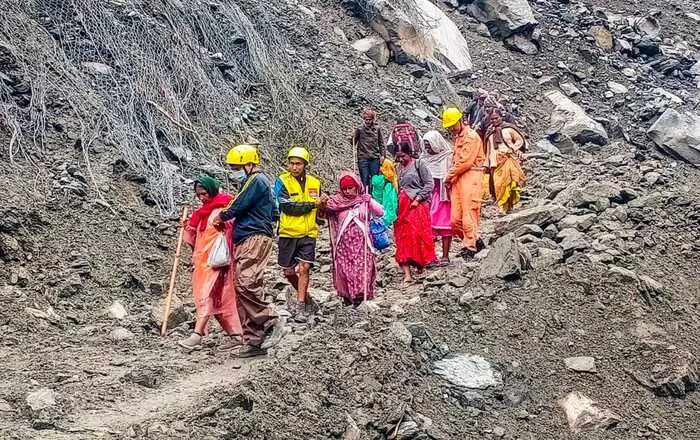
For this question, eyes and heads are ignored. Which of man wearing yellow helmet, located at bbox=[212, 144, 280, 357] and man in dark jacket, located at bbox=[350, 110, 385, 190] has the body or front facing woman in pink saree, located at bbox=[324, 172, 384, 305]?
the man in dark jacket

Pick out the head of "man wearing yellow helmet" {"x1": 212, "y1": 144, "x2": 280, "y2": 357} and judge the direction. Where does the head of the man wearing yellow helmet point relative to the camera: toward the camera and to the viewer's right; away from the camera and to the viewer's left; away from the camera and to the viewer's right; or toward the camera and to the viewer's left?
toward the camera and to the viewer's left

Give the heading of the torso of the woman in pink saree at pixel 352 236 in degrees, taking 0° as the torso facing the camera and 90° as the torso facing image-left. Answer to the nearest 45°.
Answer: approximately 0°

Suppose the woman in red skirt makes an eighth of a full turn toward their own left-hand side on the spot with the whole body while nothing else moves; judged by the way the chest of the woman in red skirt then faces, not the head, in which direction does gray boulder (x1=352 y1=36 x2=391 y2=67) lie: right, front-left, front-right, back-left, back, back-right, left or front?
back

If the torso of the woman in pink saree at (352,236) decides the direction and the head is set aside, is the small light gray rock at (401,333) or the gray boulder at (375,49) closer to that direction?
the small light gray rock

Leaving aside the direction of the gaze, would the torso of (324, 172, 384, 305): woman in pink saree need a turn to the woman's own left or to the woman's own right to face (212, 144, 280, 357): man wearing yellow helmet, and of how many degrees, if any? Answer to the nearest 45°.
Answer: approximately 45° to the woman's own right

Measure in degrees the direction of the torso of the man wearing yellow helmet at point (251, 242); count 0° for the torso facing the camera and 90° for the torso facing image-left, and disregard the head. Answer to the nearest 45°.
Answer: approximately 90°

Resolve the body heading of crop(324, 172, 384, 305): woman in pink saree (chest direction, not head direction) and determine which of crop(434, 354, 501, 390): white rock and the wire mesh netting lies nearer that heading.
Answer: the white rock

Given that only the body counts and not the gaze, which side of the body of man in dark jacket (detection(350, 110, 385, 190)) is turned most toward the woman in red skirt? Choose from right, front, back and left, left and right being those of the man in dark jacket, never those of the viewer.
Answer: front

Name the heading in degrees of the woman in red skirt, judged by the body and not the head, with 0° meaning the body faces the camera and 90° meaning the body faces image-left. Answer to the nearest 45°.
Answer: approximately 45°

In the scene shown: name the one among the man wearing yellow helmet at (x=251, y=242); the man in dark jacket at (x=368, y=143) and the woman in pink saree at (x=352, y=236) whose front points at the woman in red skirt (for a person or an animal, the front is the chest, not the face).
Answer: the man in dark jacket

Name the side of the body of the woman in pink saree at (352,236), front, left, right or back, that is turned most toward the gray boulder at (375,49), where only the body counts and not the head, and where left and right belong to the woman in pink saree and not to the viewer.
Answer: back

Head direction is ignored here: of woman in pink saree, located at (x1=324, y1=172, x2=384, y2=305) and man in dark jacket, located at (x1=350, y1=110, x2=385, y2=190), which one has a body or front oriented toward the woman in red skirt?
the man in dark jacket

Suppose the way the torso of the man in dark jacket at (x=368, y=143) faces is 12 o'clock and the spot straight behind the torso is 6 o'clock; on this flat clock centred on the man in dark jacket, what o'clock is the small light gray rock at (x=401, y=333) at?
The small light gray rock is roughly at 12 o'clock from the man in dark jacket.
